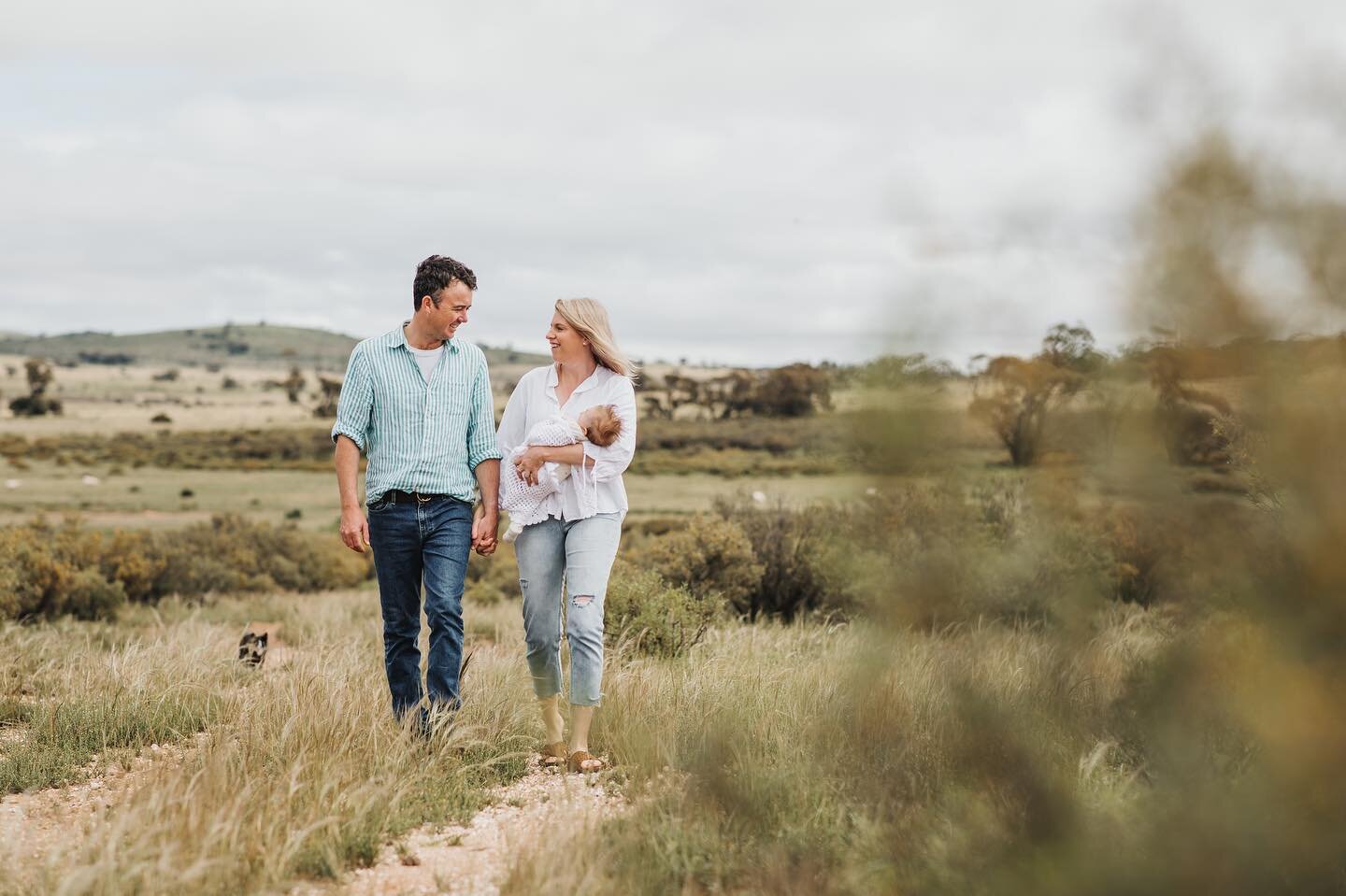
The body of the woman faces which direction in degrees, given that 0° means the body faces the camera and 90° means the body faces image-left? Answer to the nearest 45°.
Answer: approximately 0°

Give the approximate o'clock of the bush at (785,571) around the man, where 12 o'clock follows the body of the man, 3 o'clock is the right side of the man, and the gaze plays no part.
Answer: The bush is roughly at 7 o'clock from the man.

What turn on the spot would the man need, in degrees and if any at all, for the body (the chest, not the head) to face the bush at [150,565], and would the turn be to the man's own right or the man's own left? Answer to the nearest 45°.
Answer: approximately 180°

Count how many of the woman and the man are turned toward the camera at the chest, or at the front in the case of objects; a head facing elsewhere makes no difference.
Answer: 2

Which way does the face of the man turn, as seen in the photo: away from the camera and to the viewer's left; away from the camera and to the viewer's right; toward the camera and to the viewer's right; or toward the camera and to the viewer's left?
toward the camera and to the viewer's right

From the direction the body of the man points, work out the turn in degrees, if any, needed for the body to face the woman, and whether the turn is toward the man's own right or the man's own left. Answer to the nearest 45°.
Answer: approximately 90° to the man's own left

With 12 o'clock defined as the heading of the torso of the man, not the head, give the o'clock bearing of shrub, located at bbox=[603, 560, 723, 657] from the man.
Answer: The shrub is roughly at 7 o'clock from the man.

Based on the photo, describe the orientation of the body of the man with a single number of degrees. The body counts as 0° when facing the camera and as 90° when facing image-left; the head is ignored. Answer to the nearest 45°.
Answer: approximately 0°
